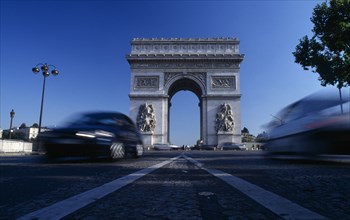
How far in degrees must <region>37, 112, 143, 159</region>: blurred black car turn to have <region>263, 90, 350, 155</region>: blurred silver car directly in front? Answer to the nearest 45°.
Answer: approximately 135° to its left

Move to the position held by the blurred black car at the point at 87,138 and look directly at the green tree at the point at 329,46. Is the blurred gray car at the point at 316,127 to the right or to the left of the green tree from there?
right

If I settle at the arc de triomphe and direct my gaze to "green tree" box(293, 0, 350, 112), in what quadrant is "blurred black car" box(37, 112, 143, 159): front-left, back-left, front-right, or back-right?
front-right

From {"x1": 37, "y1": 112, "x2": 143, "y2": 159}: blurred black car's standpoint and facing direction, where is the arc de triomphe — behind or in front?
behind

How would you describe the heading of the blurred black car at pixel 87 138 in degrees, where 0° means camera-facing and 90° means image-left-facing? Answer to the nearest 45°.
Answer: approximately 45°

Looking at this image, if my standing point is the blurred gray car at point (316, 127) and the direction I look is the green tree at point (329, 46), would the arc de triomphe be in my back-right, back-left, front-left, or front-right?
front-left
